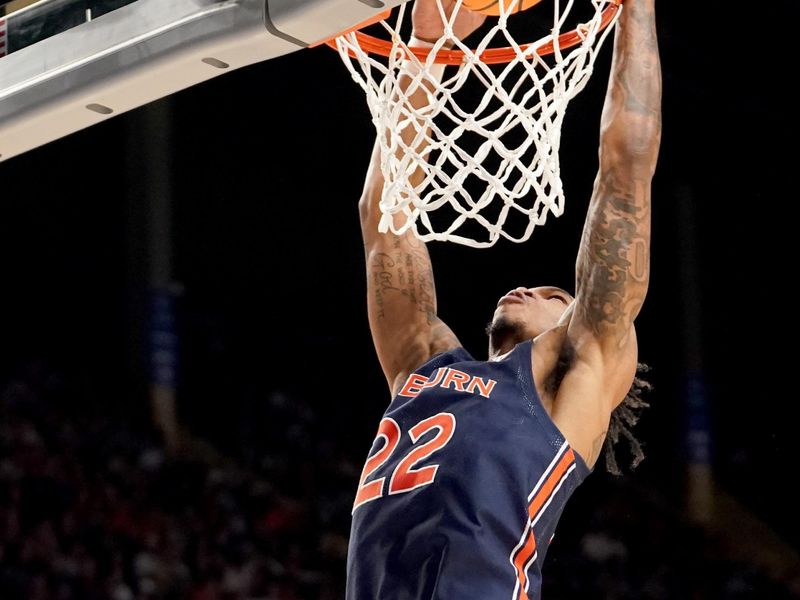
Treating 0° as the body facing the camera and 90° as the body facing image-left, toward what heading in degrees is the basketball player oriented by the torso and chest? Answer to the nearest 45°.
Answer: approximately 45°
